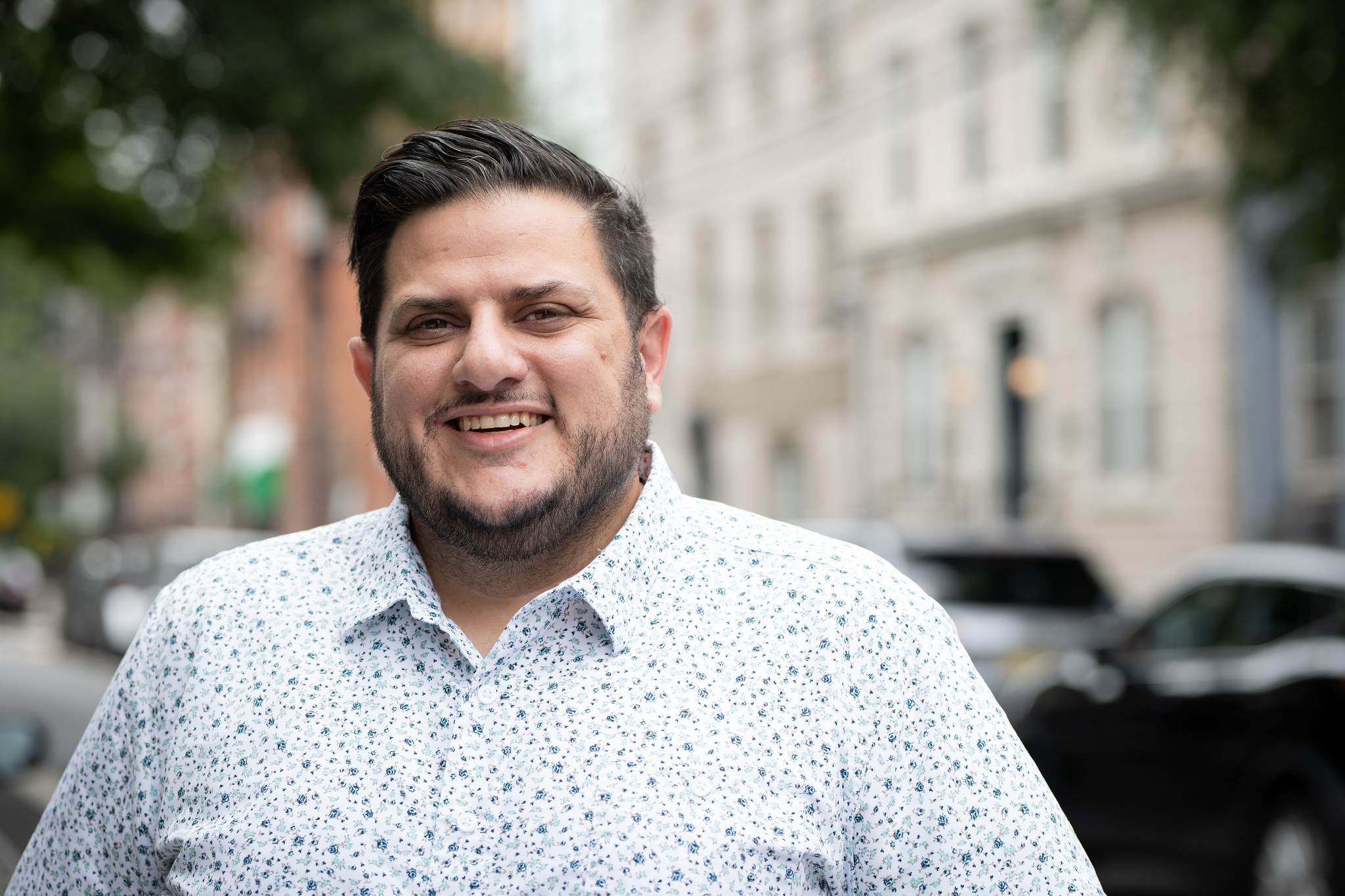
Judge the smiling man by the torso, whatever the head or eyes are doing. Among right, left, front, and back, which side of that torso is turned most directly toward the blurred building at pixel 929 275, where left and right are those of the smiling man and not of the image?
back

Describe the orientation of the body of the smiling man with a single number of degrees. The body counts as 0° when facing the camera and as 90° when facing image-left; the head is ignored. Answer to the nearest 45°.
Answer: approximately 0°

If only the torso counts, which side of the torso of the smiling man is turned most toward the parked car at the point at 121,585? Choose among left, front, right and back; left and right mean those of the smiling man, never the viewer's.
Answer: back

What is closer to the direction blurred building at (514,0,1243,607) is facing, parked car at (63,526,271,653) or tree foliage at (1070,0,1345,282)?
the parked car

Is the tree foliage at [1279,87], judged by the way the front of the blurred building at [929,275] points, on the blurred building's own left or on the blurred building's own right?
on the blurred building's own left

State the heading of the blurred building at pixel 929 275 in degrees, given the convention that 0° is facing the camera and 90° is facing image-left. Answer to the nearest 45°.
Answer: approximately 45°

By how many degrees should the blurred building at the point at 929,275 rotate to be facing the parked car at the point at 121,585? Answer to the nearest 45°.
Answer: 0° — it already faces it
